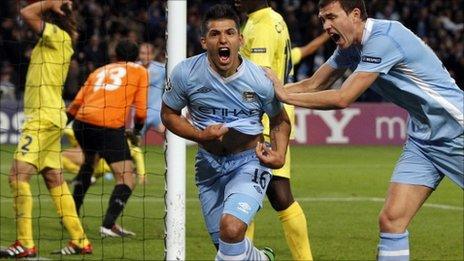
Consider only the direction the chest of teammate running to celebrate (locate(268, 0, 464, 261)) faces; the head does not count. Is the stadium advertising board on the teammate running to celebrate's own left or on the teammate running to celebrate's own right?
on the teammate running to celebrate's own right

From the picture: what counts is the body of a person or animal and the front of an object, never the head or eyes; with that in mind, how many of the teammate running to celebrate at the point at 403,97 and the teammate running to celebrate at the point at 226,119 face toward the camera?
1

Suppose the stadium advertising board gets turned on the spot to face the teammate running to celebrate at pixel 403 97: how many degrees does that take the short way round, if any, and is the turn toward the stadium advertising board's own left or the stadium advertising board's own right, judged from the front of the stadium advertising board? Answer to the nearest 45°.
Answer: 0° — it already faces them

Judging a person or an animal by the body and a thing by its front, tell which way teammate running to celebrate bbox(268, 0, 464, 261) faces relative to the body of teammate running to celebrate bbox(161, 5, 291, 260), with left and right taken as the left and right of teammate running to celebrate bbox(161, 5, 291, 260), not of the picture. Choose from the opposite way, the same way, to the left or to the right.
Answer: to the right

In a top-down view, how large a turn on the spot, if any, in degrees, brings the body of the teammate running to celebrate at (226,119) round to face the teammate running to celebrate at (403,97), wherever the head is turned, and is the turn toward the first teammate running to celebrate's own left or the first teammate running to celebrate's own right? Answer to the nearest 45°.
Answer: approximately 90° to the first teammate running to celebrate's own left

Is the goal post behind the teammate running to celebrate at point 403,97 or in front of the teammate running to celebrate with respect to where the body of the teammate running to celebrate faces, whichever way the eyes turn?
in front

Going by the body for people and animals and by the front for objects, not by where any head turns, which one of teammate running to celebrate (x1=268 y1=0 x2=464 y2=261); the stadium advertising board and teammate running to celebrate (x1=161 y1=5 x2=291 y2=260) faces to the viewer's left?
teammate running to celebrate (x1=268 y1=0 x2=464 y2=261)

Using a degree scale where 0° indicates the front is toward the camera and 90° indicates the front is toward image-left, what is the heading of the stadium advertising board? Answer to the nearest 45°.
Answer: approximately 0°

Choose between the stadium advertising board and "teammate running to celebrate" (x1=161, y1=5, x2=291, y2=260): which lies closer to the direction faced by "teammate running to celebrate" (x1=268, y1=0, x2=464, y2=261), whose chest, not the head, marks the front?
the teammate running to celebrate

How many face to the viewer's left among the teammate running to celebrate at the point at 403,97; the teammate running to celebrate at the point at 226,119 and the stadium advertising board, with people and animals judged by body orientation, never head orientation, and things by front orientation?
1

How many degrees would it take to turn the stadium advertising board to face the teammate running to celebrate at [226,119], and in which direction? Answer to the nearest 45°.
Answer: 0° — it already faces them

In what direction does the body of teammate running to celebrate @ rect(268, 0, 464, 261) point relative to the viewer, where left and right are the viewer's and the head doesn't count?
facing to the left of the viewer

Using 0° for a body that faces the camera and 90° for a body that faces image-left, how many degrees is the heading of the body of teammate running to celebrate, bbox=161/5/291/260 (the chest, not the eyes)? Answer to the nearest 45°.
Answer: approximately 0°
